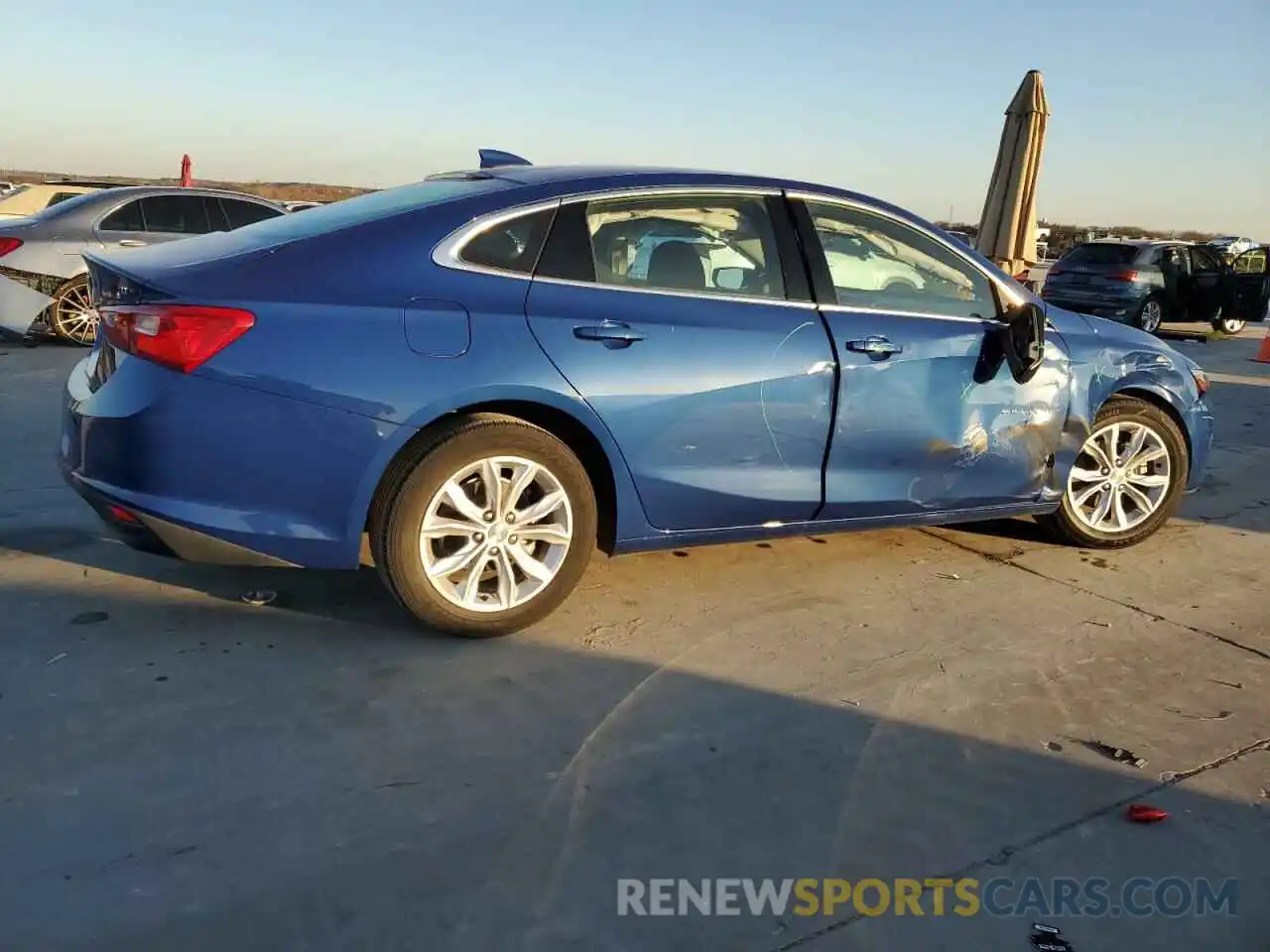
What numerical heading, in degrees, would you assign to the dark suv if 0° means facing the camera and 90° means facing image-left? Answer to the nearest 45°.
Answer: approximately 225°

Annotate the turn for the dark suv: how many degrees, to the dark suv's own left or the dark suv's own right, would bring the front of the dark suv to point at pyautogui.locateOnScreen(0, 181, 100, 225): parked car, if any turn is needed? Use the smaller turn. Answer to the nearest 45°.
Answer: approximately 180°

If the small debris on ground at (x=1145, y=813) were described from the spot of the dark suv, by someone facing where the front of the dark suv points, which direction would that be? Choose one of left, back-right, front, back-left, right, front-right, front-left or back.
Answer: back-right

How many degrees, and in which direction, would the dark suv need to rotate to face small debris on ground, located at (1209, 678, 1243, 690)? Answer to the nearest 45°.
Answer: approximately 135° to its right

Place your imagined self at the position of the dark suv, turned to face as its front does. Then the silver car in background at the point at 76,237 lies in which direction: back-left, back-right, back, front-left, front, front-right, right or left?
back

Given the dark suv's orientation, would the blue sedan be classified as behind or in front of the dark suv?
behind

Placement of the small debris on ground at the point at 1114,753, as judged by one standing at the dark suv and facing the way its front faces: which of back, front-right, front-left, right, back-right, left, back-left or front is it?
back-right

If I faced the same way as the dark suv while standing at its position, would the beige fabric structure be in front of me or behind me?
behind
